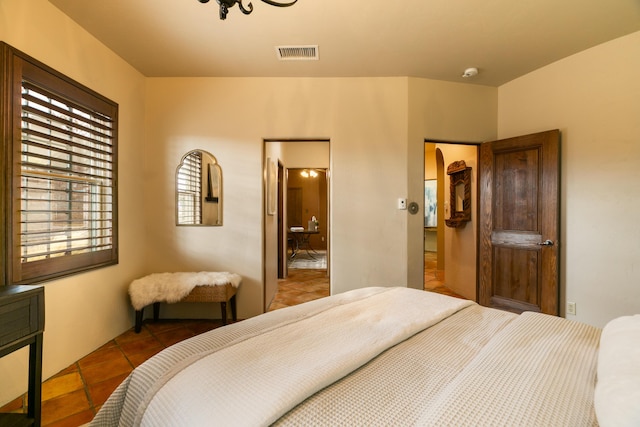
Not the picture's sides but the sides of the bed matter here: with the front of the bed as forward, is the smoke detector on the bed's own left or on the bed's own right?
on the bed's own right

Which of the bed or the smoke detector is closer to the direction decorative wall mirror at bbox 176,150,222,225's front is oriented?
the bed

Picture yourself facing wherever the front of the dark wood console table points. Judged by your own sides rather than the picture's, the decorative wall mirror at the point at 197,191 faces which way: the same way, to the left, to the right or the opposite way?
to the right

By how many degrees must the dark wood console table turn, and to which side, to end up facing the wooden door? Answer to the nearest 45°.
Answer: approximately 45° to its left

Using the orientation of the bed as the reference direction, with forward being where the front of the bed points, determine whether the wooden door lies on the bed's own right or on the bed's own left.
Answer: on the bed's own right

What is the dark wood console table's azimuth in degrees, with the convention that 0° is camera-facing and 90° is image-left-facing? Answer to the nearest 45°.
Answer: approximately 315°

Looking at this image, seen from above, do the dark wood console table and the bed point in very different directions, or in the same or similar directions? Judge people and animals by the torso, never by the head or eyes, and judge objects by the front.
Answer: very different directions

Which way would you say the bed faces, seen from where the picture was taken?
facing to the left of the viewer

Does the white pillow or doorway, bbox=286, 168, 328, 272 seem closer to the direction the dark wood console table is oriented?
the white pillow

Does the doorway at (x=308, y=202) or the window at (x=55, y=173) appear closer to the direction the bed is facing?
the window

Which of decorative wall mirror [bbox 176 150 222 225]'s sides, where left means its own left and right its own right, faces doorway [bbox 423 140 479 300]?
left

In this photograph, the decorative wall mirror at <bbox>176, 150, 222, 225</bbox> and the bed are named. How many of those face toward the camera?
1
